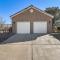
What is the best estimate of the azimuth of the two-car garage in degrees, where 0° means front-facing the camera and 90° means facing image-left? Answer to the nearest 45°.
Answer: approximately 0°
